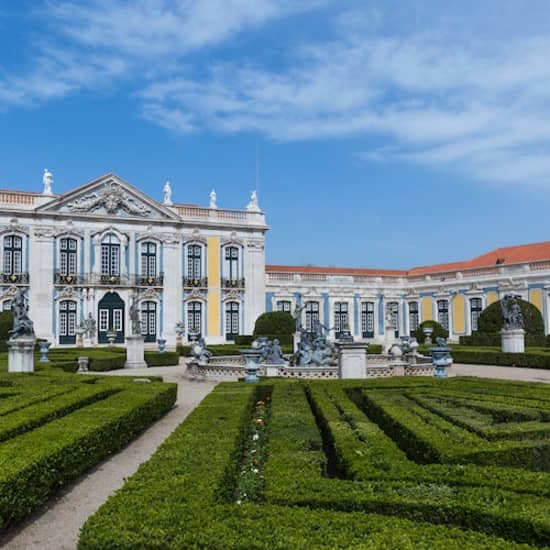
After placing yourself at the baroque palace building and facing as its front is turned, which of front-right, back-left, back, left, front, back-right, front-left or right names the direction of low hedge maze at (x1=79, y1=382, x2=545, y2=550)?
front

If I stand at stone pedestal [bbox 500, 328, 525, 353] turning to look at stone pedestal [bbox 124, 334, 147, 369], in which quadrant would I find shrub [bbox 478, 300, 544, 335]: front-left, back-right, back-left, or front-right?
back-right

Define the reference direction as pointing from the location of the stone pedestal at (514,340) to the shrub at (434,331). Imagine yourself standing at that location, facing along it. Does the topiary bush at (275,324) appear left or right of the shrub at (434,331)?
left

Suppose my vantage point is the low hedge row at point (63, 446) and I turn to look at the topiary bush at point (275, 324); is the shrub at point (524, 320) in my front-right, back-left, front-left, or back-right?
front-right

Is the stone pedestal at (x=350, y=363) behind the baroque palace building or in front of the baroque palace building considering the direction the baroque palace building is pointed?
in front

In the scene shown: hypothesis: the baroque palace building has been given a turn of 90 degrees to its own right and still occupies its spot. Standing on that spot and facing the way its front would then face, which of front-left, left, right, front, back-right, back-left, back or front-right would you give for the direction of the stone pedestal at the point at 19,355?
left

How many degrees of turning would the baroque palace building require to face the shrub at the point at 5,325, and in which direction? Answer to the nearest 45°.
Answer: approximately 45° to its right

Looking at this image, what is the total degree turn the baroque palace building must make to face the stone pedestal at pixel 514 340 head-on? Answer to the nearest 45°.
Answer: approximately 45° to its left

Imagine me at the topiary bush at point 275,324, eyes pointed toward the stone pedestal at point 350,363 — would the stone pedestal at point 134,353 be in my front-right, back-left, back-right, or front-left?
front-right

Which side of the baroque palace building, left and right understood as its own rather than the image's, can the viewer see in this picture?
front

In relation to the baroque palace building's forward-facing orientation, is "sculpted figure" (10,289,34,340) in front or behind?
in front

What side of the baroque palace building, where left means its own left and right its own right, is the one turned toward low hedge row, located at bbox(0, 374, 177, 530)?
front

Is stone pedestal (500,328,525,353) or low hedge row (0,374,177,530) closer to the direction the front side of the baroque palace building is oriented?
the low hedge row

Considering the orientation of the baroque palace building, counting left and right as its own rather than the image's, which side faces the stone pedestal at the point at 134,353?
front
